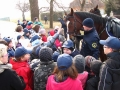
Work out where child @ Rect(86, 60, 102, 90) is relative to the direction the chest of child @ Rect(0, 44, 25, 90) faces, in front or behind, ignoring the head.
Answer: in front

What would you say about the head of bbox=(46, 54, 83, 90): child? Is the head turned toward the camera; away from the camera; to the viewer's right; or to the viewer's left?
away from the camera

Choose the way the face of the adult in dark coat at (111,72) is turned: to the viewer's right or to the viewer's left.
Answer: to the viewer's left
